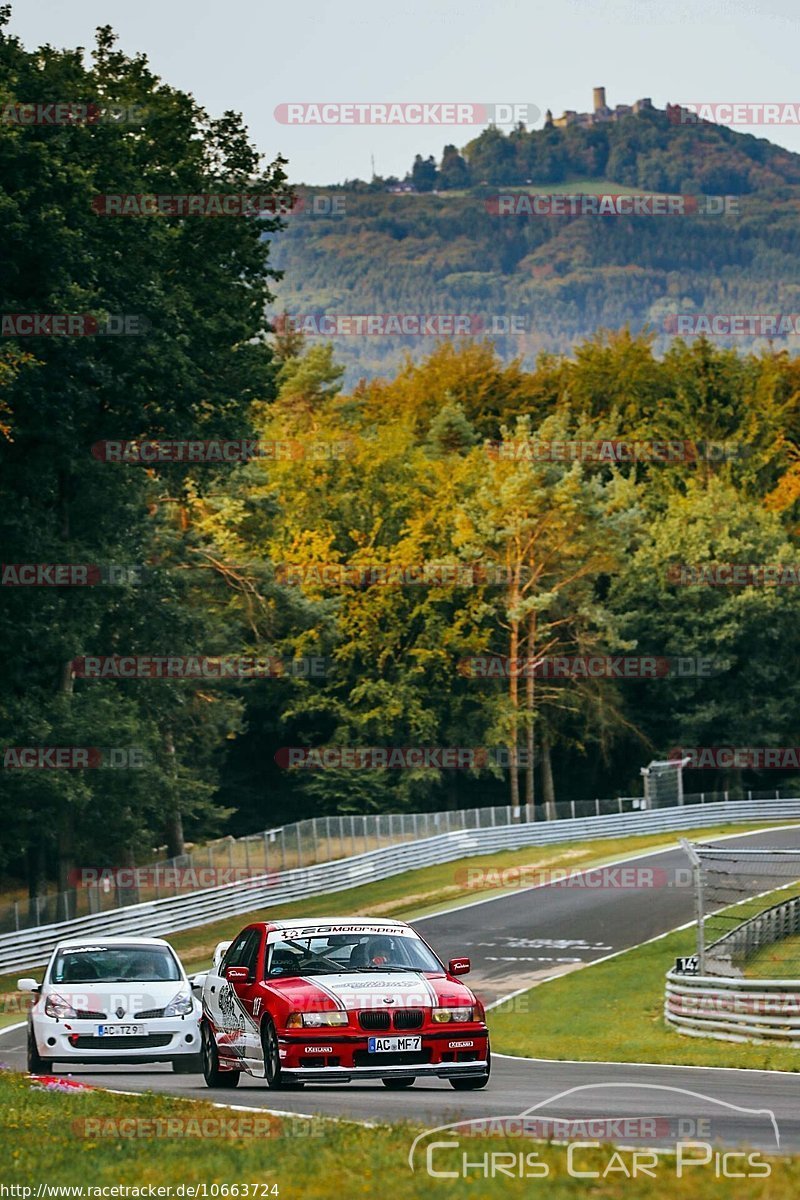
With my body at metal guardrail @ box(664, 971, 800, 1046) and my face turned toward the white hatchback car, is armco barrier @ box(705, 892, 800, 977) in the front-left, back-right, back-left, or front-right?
back-right

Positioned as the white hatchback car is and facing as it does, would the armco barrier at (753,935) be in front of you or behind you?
behind

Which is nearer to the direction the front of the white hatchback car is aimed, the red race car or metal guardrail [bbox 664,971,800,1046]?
the red race car

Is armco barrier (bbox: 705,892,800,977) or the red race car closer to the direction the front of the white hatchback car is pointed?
the red race car

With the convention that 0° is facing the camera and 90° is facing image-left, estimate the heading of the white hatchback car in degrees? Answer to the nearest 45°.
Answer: approximately 0°

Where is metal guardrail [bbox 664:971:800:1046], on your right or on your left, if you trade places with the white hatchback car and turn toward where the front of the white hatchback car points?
on your left
